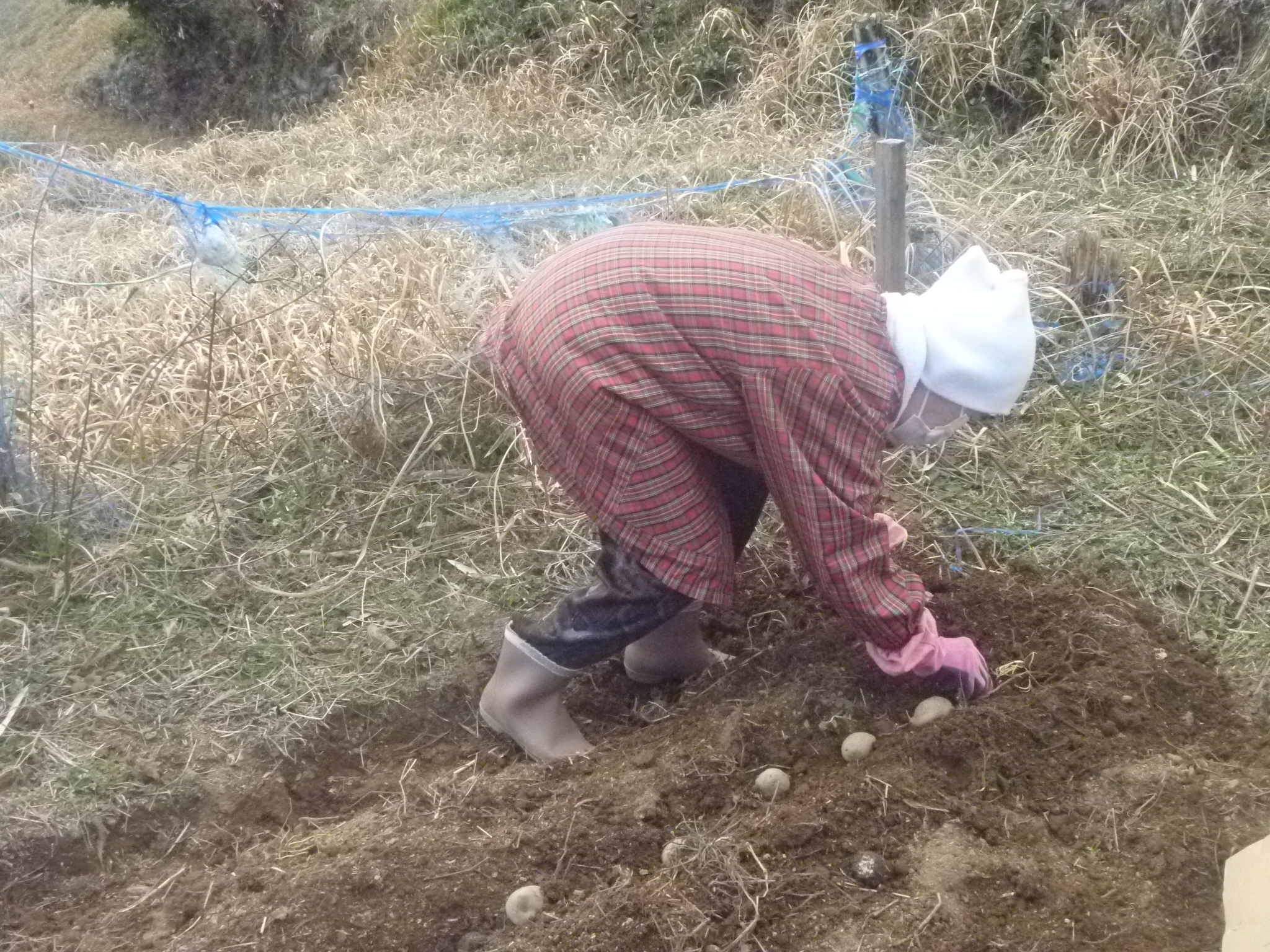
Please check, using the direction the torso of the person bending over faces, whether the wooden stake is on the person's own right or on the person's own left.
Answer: on the person's own left

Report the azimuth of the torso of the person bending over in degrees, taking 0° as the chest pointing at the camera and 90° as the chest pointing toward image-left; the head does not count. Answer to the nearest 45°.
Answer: approximately 270°

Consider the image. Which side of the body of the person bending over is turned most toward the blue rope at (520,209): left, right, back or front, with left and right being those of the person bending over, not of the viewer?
left
